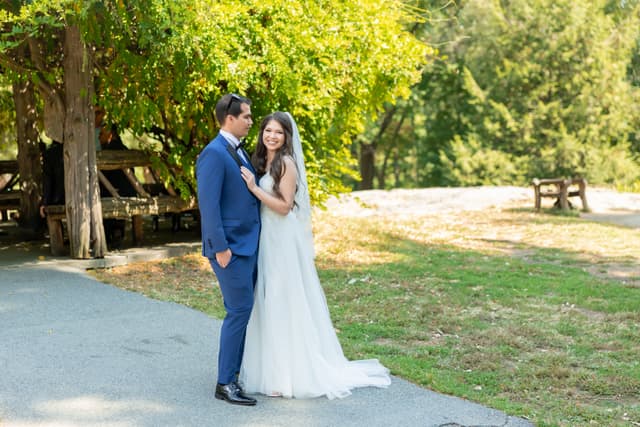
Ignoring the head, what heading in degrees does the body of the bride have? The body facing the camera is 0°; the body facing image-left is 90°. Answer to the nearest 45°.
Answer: approximately 90°

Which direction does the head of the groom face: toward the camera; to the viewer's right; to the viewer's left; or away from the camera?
to the viewer's right

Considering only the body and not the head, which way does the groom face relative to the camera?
to the viewer's right

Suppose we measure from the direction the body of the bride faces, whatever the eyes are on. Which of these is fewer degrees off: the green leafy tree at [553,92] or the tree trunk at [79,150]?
the tree trunk

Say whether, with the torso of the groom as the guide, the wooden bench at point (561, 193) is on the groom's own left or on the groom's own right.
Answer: on the groom's own left

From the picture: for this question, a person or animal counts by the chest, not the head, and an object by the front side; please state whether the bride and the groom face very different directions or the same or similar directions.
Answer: very different directions

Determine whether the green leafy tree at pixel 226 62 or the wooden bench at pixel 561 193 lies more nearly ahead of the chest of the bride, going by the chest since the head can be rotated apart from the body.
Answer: the green leafy tree

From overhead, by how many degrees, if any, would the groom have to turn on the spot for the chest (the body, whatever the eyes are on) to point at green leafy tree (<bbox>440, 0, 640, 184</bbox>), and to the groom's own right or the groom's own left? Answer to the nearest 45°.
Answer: approximately 45° to the groom's own left
